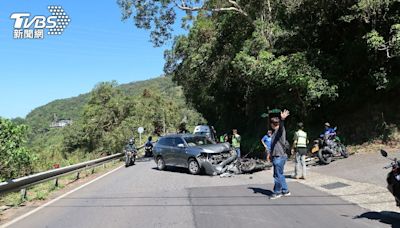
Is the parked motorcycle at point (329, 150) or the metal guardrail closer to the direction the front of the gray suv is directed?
the parked motorcycle

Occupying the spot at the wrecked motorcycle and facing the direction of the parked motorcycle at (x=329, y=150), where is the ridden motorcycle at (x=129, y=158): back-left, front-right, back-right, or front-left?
back-left

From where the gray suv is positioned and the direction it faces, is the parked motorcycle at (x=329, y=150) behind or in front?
in front

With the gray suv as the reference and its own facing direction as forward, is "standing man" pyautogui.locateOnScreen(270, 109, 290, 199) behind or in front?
in front

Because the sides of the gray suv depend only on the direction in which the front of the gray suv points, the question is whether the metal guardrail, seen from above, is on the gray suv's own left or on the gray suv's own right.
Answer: on the gray suv's own right

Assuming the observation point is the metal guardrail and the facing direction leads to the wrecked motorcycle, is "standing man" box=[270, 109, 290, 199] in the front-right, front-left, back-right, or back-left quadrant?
front-right

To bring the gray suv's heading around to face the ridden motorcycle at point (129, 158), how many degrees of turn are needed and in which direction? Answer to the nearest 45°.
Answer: approximately 180°

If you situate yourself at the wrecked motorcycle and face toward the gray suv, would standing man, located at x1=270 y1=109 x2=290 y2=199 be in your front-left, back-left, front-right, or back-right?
back-left

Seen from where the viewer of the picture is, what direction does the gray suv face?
facing the viewer and to the right of the viewer

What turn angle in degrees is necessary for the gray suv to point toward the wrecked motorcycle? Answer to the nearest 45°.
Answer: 0° — it already faces it
